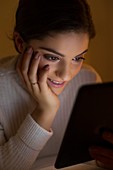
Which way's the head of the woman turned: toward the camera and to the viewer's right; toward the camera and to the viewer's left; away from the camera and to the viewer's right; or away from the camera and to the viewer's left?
toward the camera and to the viewer's right

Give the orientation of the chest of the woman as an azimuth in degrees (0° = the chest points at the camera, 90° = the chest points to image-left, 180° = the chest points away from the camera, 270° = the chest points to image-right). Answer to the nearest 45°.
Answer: approximately 315°
